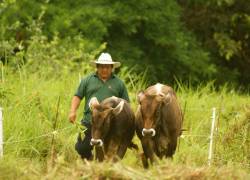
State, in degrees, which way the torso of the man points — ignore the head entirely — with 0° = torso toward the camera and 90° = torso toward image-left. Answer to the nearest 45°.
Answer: approximately 0°
